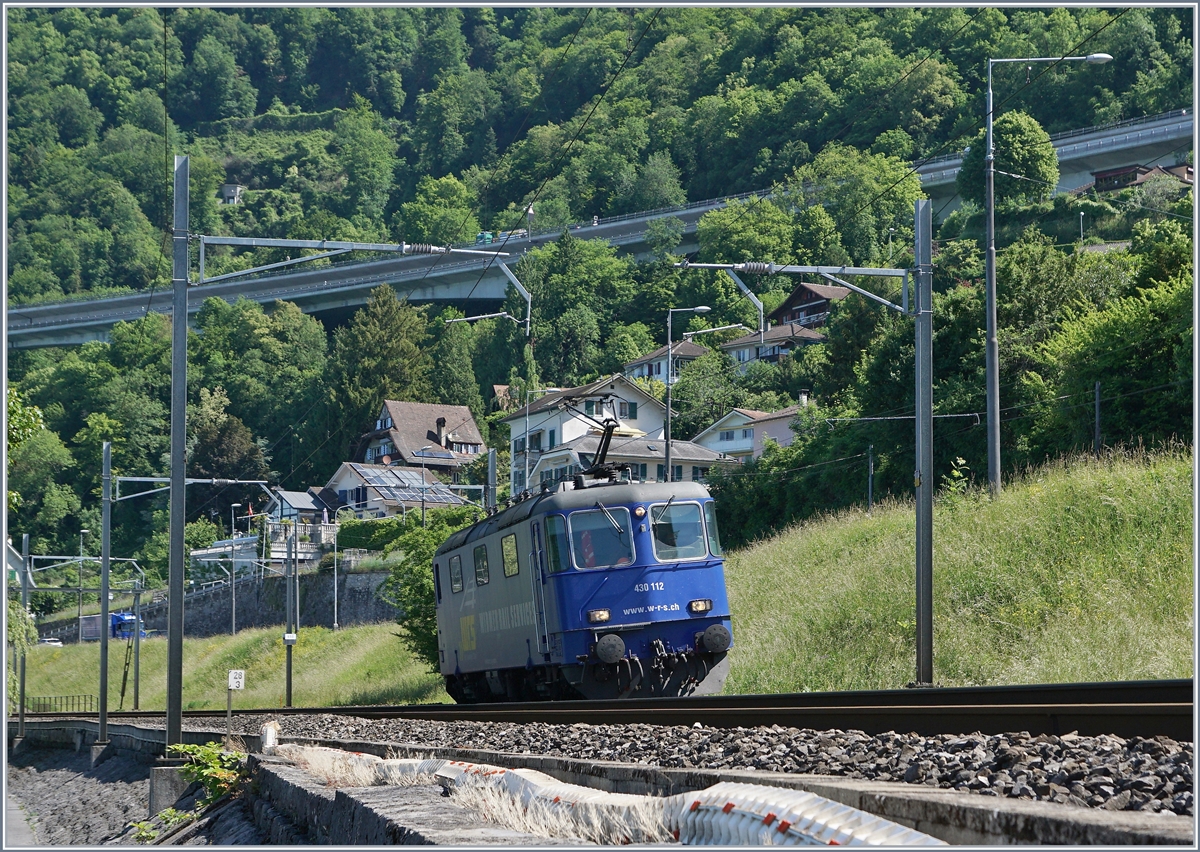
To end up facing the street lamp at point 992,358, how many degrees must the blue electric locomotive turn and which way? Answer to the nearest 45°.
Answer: approximately 90° to its left

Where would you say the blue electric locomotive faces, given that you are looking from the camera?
facing the viewer and to the right of the viewer

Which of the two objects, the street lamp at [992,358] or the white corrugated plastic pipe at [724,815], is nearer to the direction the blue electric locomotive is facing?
the white corrugated plastic pipe

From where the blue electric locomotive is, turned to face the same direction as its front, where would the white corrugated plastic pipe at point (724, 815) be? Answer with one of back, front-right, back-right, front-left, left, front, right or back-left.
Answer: front-right

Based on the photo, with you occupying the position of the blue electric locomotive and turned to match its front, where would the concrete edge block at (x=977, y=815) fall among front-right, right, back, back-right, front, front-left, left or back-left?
front-right
